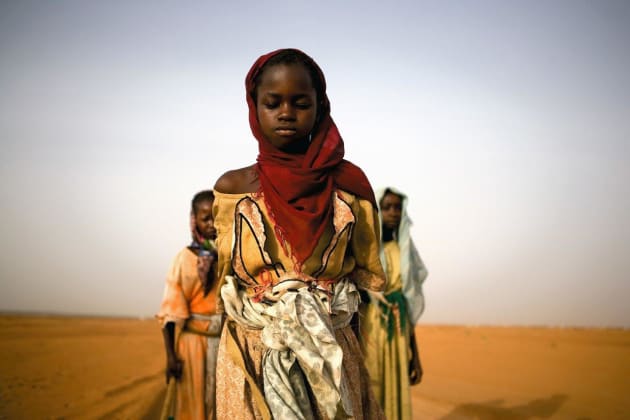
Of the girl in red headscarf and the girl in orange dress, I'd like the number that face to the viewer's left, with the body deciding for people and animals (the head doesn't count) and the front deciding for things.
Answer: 0

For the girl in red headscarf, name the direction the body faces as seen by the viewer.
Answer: toward the camera

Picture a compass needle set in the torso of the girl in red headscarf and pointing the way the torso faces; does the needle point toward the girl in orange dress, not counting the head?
no

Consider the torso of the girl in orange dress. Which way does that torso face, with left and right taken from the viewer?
facing the viewer and to the right of the viewer

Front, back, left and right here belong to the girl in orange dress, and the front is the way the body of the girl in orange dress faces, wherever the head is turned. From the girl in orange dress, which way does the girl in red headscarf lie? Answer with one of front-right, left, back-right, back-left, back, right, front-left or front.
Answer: front-right

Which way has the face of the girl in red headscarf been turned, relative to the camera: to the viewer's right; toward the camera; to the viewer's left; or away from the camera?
toward the camera
